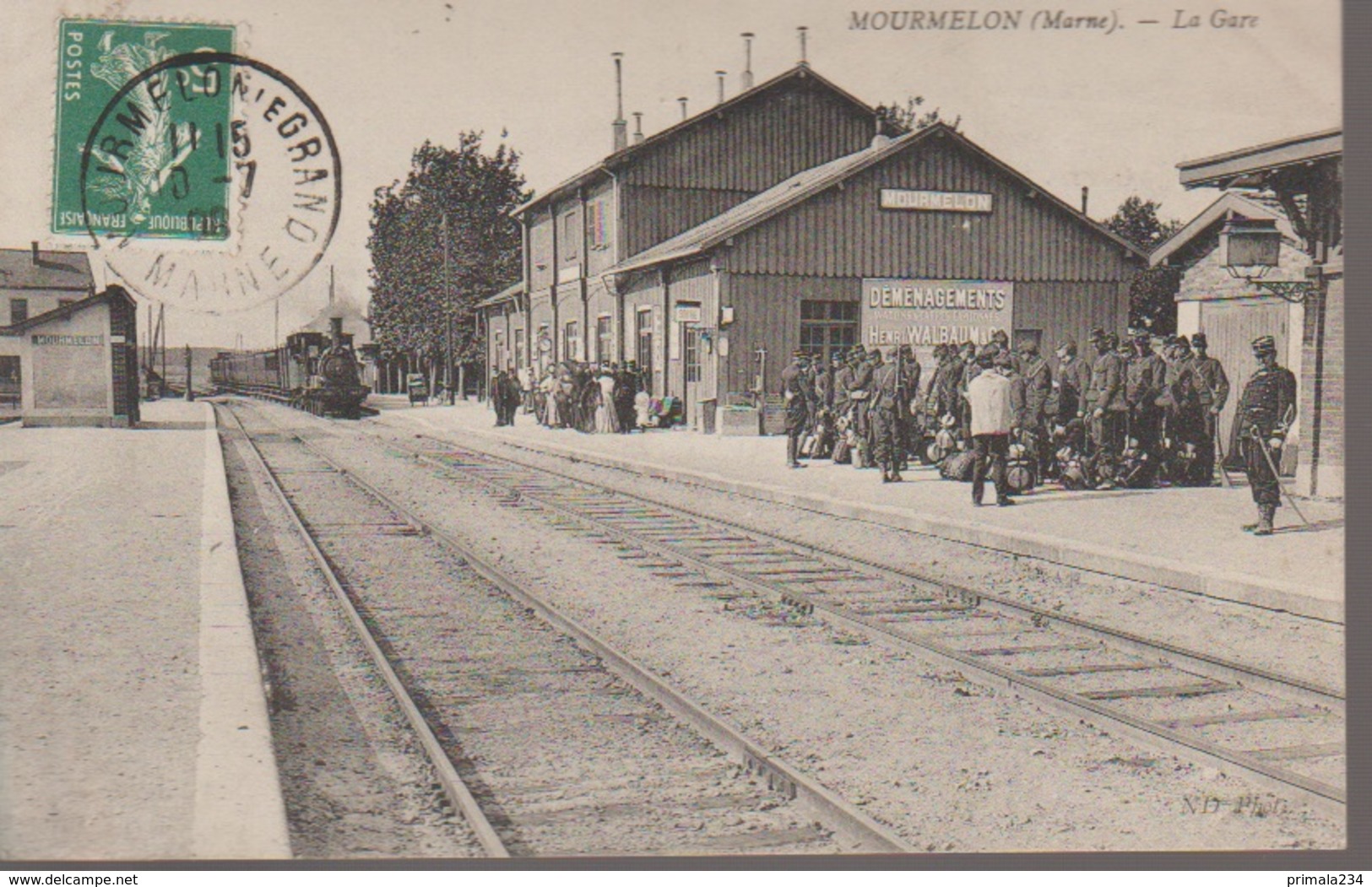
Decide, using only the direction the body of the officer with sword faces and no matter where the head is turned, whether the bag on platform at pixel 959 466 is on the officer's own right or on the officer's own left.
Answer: on the officer's own right

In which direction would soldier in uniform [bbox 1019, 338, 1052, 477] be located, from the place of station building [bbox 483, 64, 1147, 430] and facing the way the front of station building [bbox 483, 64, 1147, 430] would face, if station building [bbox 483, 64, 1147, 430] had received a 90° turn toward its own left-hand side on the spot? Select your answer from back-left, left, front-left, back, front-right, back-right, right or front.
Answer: front-right

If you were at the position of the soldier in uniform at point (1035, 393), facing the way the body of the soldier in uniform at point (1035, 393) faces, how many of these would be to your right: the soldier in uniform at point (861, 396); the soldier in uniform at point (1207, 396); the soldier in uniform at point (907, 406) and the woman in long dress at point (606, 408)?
3

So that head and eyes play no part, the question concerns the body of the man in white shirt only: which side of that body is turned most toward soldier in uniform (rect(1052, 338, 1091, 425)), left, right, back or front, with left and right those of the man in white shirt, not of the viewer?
front

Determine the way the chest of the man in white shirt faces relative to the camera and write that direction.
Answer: away from the camera

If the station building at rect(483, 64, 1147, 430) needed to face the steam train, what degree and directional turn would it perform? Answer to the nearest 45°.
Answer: approximately 90° to its right

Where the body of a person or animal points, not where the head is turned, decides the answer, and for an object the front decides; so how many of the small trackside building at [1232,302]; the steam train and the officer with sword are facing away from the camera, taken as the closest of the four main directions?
0

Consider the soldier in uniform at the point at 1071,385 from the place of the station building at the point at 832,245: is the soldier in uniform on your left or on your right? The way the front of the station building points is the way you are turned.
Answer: on your left

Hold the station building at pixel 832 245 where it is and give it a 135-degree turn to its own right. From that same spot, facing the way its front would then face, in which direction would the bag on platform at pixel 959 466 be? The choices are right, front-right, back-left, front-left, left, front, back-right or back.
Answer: back

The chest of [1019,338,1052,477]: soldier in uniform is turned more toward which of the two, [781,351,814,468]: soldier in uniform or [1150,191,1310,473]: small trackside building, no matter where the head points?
the soldier in uniform

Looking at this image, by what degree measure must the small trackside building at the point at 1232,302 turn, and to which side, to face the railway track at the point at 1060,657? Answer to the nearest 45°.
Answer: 0° — it already faces it

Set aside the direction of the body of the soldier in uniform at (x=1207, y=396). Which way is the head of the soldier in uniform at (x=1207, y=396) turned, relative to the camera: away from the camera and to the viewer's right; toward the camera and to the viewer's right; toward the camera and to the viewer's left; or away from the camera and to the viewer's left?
toward the camera and to the viewer's left

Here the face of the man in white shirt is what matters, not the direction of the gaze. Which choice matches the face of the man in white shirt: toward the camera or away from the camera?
away from the camera

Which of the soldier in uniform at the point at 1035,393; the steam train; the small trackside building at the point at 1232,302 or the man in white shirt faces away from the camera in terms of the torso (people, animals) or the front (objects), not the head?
the man in white shirt

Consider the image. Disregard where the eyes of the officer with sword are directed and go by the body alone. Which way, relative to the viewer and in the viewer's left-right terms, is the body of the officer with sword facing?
facing the viewer and to the left of the viewer

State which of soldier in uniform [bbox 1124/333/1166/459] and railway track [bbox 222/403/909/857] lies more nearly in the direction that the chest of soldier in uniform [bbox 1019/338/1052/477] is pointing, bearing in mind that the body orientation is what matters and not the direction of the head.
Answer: the railway track

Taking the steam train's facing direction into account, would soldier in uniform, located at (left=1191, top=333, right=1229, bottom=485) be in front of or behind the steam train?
in front
